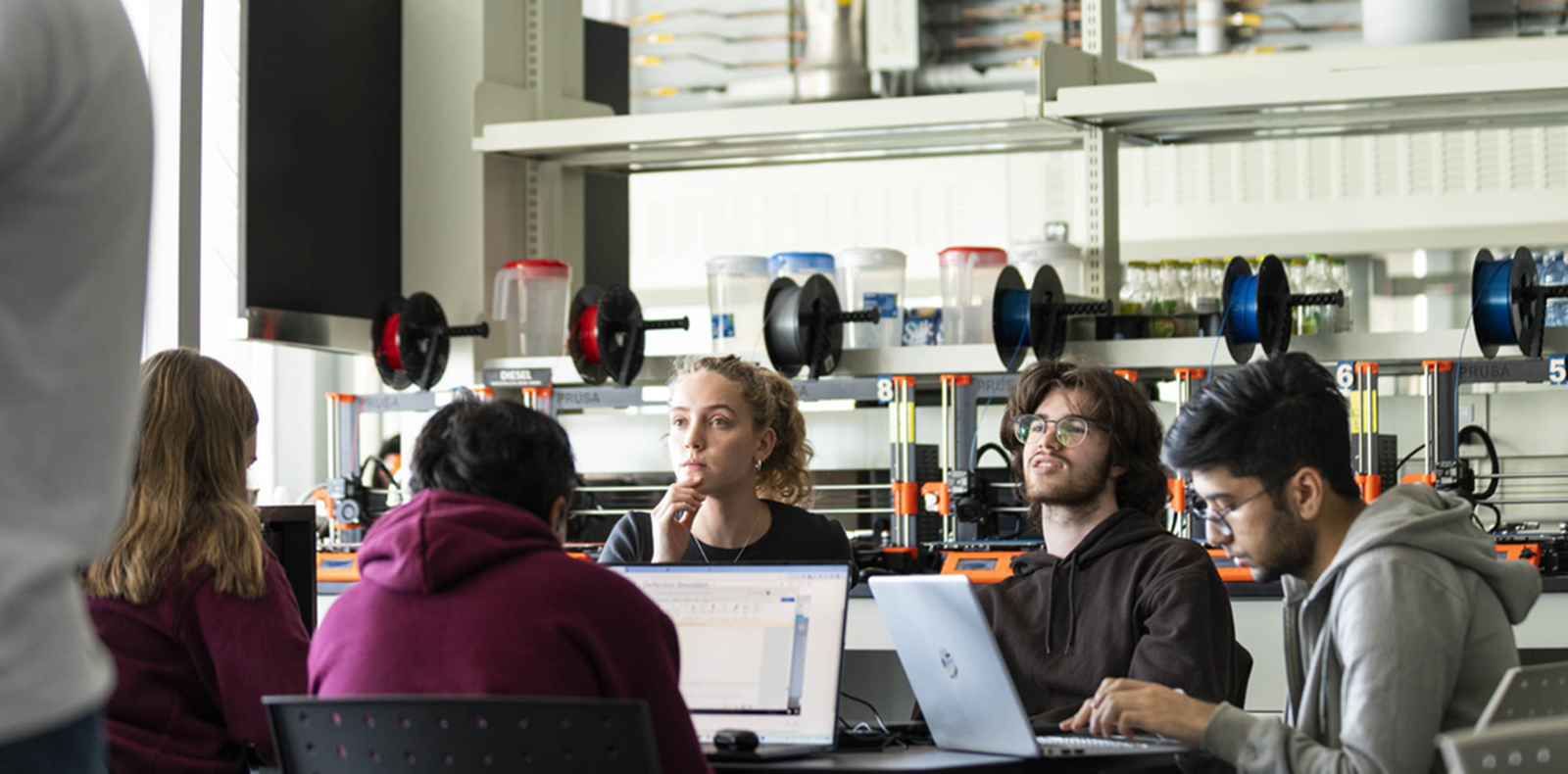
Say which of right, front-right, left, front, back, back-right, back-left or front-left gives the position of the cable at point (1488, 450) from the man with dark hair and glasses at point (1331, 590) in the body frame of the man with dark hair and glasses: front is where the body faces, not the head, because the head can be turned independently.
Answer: right

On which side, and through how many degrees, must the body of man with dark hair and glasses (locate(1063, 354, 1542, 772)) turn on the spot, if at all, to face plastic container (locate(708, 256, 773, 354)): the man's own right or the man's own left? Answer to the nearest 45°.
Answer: approximately 45° to the man's own right

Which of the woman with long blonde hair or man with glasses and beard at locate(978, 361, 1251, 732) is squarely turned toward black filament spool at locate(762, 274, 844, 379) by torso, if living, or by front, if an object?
the woman with long blonde hair

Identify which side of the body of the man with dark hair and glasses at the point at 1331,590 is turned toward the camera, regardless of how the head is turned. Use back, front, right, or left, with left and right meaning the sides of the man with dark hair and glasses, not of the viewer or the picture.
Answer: left

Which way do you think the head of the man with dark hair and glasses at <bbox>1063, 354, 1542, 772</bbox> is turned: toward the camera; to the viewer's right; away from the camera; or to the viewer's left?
to the viewer's left

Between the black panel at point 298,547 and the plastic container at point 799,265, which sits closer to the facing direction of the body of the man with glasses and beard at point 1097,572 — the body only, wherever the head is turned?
the black panel

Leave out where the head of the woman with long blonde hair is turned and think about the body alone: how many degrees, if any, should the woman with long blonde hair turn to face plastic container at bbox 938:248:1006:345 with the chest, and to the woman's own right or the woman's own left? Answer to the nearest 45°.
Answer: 0° — they already face it

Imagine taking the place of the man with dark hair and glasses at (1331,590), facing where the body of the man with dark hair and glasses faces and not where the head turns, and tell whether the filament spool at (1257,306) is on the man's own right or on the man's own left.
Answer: on the man's own right

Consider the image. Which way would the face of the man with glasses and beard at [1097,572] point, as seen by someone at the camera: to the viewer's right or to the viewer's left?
to the viewer's left

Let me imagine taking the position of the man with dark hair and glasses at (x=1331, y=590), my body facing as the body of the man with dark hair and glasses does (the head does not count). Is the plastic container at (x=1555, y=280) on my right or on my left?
on my right

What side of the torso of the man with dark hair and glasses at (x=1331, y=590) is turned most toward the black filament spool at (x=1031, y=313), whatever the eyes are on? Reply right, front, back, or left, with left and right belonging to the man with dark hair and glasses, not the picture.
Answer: right

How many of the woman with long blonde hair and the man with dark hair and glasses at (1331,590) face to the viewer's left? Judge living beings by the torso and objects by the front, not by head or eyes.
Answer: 1

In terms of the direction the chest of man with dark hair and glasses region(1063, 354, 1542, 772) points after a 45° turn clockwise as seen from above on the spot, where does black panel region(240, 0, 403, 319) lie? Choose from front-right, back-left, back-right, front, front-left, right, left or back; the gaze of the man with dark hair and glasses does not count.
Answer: front

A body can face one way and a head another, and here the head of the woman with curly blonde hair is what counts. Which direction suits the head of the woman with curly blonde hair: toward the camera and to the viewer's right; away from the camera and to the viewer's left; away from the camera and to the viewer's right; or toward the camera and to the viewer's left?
toward the camera and to the viewer's left
